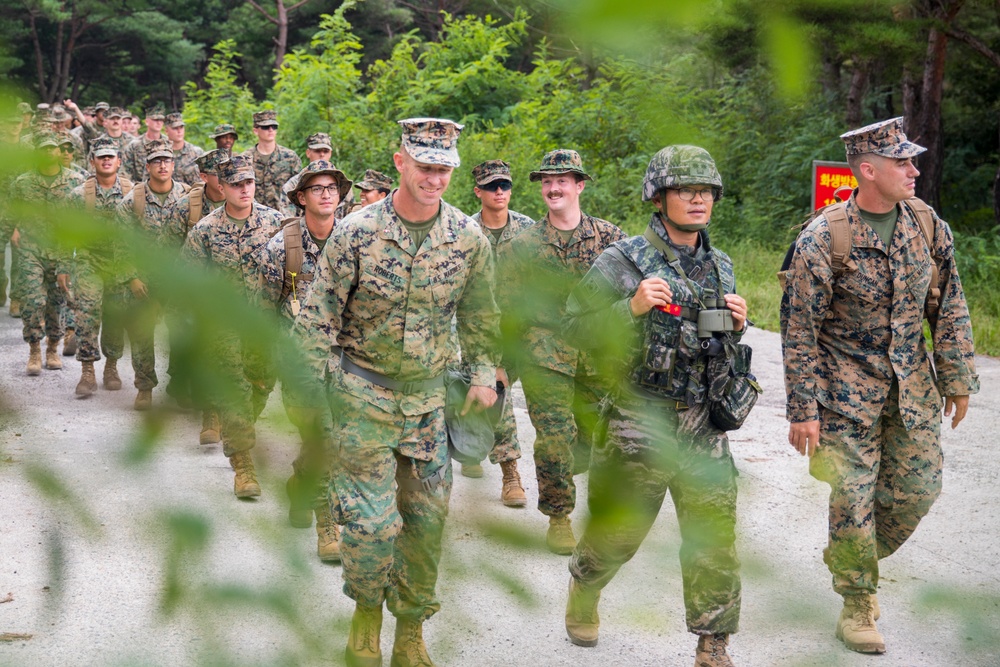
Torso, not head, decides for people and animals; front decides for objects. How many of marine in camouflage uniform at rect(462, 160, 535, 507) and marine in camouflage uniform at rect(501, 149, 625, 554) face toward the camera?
2

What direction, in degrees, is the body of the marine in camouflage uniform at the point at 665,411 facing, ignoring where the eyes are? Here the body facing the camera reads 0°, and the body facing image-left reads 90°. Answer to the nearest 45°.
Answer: approximately 315°

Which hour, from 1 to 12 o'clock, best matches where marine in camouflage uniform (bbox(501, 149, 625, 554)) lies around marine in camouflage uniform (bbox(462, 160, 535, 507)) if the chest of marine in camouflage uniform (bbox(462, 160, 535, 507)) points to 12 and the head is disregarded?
marine in camouflage uniform (bbox(501, 149, 625, 554)) is roughly at 12 o'clock from marine in camouflage uniform (bbox(462, 160, 535, 507)).

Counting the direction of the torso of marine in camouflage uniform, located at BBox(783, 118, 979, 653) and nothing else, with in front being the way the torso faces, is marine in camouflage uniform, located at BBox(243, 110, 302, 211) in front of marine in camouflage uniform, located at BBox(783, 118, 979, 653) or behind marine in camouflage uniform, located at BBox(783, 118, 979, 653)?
behind

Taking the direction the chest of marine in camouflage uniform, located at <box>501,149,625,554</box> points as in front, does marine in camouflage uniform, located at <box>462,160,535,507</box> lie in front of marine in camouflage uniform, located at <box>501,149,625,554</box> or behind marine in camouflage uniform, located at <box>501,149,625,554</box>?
behind

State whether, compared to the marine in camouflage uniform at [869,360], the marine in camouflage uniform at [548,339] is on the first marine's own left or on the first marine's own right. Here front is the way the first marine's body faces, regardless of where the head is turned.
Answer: on the first marine's own right

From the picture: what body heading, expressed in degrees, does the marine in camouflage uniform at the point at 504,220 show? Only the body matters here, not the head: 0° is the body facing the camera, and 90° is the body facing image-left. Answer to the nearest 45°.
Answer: approximately 0°

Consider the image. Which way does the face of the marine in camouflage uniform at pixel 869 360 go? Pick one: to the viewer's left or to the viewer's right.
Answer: to the viewer's right
